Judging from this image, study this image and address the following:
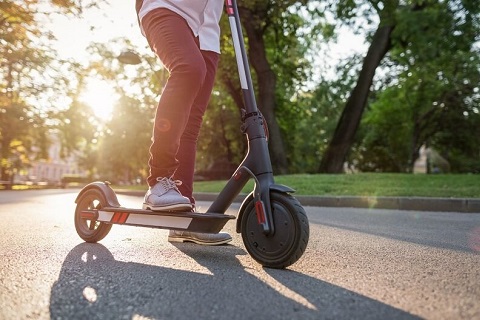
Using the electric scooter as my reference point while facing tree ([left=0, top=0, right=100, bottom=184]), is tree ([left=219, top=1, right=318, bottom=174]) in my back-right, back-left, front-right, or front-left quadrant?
front-right

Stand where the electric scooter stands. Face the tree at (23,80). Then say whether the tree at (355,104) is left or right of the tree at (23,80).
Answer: right

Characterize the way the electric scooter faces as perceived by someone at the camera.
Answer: facing the viewer and to the right of the viewer

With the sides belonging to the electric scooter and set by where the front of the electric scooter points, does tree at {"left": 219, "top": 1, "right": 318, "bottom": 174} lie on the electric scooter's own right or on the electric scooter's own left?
on the electric scooter's own left

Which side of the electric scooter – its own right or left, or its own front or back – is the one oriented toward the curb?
left

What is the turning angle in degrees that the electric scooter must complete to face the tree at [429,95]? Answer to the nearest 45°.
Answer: approximately 90° to its left

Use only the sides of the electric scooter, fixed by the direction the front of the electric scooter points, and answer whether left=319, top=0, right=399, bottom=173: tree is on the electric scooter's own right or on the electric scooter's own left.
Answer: on the electric scooter's own left
